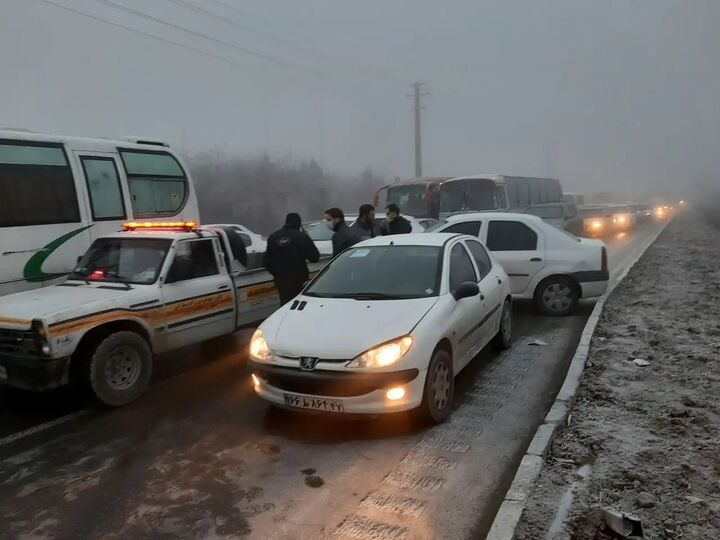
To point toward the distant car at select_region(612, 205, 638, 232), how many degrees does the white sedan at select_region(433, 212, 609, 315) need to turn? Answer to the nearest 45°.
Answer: approximately 90° to its right

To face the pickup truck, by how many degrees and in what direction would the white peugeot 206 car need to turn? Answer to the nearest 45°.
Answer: approximately 45° to its right

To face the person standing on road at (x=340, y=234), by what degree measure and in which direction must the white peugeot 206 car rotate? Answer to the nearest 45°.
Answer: approximately 135° to its right

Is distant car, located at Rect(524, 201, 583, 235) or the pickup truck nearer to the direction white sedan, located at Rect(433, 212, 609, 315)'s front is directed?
the pickup truck

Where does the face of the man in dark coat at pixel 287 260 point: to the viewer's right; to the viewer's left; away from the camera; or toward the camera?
away from the camera

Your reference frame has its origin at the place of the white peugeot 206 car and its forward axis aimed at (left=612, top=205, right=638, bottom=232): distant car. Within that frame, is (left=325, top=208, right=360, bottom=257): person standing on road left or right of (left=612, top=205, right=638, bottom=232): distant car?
left

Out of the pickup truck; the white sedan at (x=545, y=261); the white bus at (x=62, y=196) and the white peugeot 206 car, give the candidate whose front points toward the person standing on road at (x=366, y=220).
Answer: the white sedan

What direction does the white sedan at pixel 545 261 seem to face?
to the viewer's left

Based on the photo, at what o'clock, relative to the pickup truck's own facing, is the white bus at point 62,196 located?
The white bus is roughly at 4 o'clock from the pickup truck.

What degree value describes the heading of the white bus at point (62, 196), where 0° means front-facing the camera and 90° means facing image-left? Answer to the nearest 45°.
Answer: approximately 45°

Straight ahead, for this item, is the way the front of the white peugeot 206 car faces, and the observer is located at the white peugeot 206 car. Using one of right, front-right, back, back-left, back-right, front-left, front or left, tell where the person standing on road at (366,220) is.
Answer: back-right

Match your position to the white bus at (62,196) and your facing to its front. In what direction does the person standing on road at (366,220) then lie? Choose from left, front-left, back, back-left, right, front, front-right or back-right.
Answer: back-left
